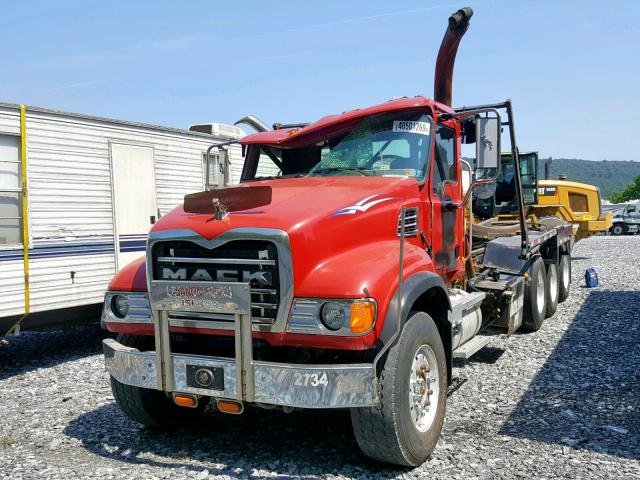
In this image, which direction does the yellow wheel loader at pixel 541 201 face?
to the viewer's left

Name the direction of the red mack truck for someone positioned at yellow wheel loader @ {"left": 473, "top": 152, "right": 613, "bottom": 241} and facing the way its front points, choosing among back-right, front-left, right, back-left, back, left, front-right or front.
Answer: left

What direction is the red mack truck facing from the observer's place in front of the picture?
facing the viewer and to the left of the viewer
